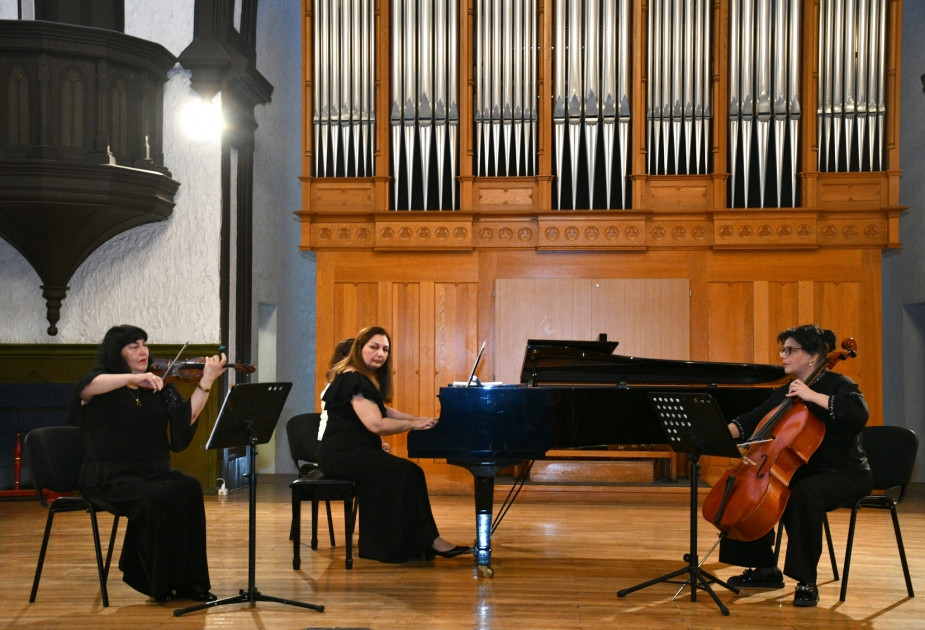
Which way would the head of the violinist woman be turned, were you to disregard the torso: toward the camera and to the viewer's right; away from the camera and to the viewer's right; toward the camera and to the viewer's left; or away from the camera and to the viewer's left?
toward the camera and to the viewer's right

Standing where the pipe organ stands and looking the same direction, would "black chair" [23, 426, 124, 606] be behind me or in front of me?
in front

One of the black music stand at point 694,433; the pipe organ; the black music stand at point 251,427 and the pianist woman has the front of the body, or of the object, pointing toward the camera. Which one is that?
the pipe organ

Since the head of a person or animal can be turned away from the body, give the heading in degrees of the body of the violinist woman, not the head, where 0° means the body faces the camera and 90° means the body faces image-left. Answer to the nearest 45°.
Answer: approximately 315°

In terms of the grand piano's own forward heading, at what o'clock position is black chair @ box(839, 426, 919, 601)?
The black chair is roughly at 6 o'clock from the grand piano.

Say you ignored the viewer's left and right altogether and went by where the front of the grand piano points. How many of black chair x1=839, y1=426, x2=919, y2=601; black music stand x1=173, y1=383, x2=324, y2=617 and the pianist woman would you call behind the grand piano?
1

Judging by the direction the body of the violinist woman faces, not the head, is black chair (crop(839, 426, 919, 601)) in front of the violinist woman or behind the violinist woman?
in front

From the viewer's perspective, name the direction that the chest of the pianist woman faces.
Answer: to the viewer's right

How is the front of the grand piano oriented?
to the viewer's left

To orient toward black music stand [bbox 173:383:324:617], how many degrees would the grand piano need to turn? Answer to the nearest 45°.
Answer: approximately 45° to its left

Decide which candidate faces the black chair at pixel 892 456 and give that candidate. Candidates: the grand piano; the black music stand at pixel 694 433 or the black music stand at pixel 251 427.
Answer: the black music stand at pixel 694 433

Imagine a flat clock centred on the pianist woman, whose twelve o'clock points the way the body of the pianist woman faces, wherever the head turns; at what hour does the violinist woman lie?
The violinist woman is roughly at 5 o'clock from the pianist woman.

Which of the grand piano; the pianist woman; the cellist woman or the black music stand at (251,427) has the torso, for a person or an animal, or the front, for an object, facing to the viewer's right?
the pianist woman

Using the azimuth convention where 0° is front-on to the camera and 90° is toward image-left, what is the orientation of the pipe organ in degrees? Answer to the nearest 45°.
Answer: approximately 0°

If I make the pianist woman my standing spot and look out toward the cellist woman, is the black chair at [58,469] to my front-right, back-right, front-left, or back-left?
back-right

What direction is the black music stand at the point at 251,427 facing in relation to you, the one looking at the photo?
facing away from the viewer and to the left of the viewer
